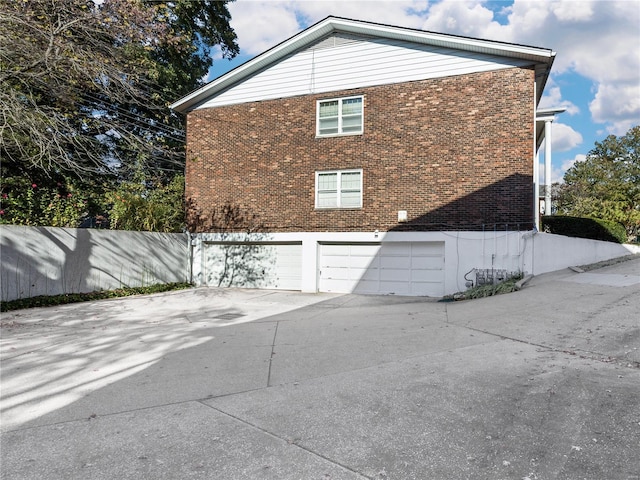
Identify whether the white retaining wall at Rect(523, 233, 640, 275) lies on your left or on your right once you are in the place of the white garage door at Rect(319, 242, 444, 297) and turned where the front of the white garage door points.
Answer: on your left

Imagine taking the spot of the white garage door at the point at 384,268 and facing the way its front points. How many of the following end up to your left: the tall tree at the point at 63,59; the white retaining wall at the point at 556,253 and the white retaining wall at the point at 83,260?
1

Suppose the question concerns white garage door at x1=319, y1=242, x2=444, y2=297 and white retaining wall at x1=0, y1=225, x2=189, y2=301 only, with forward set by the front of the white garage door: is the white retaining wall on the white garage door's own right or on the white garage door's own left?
on the white garage door's own right

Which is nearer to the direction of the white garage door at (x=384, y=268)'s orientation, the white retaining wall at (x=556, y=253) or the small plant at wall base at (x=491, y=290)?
the small plant at wall base

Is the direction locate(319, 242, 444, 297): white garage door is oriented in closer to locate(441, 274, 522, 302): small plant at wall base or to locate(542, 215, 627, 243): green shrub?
the small plant at wall base

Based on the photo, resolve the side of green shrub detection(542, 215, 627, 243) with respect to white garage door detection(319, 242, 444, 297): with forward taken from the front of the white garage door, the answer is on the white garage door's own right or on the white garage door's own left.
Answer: on the white garage door's own left

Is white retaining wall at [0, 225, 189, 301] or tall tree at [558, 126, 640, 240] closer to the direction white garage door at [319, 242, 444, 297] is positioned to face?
the white retaining wall

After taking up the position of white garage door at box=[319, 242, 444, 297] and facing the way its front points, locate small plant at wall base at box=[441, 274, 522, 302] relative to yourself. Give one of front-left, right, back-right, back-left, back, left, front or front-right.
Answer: front-left

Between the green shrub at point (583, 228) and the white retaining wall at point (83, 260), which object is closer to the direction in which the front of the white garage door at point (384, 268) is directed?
the white retaining wall

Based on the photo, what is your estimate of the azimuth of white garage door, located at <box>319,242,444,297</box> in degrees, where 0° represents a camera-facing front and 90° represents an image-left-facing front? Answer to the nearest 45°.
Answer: approximately 0°

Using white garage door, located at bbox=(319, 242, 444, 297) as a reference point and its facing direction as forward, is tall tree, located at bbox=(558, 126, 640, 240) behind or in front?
behind
